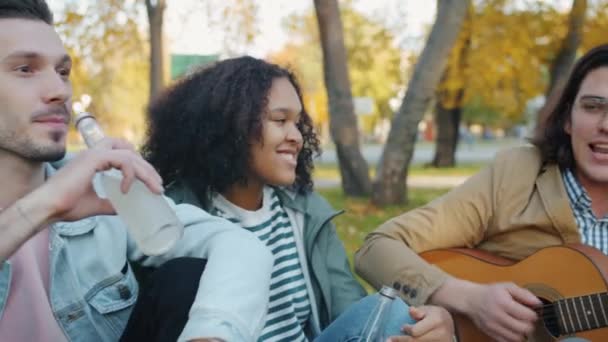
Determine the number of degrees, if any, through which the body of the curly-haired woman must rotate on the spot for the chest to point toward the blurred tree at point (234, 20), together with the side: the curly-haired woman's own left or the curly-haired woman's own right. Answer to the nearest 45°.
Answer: approximately 135° to the curly-haired woman's own left

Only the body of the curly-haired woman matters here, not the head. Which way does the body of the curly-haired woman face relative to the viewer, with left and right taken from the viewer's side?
facing the viewer and to the right of the viewer

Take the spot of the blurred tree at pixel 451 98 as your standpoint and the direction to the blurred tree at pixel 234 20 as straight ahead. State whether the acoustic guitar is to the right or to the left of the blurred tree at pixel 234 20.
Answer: left

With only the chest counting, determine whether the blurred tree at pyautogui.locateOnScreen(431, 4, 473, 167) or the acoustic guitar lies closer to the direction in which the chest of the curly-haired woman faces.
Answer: the acoustic guitar

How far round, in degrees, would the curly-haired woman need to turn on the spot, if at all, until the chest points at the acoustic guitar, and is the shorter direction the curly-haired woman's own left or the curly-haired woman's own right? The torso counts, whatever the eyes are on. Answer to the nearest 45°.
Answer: approximately 45° to the curly-haired woman's own left

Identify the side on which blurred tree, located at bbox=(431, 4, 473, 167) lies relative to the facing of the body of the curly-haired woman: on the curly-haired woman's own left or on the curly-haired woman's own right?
on the curly-haired woman's own left

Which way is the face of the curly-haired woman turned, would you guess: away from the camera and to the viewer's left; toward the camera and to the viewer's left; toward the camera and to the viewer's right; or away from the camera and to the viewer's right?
toward the camera and to the viewer's right

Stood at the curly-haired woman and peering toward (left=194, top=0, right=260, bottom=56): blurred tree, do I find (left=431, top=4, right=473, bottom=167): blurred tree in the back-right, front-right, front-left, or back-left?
front-right
